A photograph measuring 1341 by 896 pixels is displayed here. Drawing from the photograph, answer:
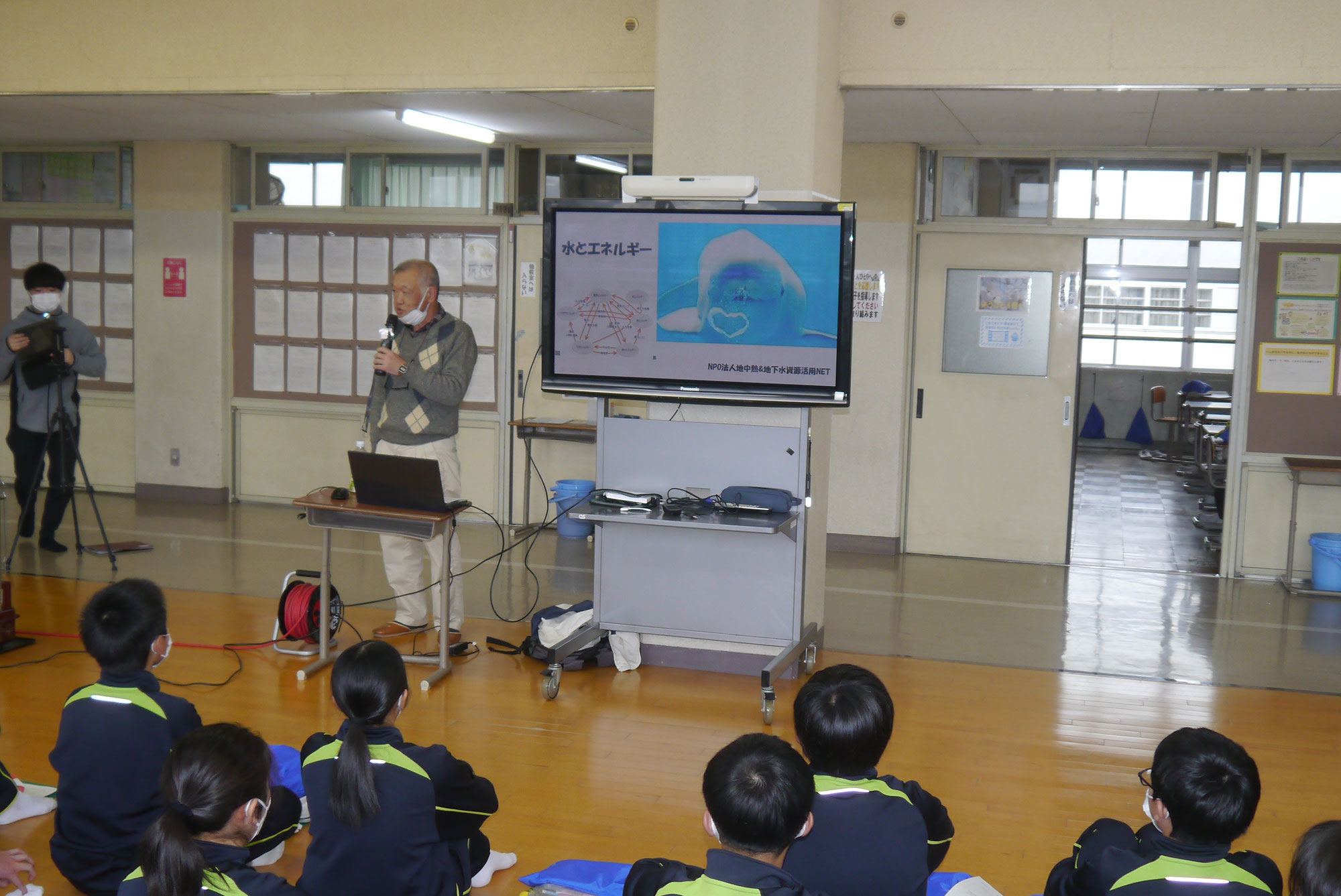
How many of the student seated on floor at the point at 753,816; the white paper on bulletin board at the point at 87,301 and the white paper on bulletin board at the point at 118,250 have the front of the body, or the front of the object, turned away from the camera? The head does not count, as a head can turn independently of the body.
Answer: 1

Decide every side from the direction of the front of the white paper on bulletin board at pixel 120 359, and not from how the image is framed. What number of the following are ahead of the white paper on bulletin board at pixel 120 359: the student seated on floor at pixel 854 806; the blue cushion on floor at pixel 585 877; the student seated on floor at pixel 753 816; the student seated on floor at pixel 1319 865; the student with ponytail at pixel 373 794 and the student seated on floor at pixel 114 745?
6

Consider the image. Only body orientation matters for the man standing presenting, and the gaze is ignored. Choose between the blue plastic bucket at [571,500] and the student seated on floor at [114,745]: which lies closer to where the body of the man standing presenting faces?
the student seated on floor

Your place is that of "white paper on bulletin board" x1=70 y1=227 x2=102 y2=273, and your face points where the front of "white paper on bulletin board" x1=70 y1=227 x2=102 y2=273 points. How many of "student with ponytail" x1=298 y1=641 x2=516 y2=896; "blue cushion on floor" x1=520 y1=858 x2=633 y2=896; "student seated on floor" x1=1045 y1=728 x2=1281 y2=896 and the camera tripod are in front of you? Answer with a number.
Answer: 4

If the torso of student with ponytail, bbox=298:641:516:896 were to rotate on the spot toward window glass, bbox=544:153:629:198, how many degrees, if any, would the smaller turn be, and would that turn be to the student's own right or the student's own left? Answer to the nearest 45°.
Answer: approximately 45° to the student's own left

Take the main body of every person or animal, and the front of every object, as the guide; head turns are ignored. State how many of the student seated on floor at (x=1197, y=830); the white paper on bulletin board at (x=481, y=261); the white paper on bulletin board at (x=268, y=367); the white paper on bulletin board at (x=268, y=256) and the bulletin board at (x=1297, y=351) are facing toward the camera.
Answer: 4

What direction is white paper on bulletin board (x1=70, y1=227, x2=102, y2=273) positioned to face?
toward the camera

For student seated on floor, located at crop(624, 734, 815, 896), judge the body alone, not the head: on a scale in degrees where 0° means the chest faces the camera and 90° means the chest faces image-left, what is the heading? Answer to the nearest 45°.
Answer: approximately 180°

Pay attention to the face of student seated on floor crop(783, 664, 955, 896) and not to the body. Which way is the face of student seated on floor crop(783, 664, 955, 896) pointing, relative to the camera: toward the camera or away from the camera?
away from the camera

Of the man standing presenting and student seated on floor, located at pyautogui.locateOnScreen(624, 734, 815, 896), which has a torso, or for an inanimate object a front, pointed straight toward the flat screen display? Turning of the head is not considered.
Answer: the student seated on floor

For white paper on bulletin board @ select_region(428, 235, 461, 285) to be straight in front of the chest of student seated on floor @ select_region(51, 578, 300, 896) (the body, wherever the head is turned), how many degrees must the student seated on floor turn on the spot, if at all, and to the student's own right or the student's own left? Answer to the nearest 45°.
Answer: approximately 45° to the student's own left

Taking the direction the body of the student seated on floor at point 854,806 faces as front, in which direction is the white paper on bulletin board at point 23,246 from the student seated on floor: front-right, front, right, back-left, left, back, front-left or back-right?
front-left

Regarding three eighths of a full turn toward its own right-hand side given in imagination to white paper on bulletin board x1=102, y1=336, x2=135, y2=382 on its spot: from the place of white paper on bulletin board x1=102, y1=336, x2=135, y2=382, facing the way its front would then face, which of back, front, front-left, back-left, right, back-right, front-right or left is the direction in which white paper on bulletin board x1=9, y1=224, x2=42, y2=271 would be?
front

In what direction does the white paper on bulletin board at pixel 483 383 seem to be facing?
toward the camera

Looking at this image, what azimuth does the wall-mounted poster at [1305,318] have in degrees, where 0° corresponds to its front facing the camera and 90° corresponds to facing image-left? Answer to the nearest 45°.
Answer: approximately 0°
